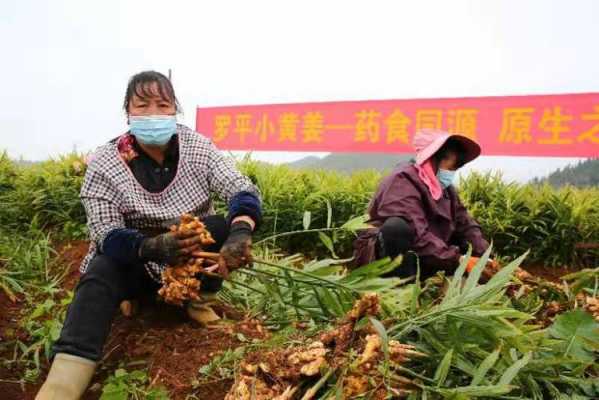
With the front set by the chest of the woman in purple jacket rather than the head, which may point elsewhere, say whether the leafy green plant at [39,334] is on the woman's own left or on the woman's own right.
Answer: on the woman's own right

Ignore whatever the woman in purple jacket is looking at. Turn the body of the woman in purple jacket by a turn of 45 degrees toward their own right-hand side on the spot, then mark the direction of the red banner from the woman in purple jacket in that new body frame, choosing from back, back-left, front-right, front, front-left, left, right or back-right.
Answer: back

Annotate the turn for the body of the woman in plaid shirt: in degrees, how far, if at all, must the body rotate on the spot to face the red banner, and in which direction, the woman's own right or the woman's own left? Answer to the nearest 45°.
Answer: approximately 135° to the woman's own left

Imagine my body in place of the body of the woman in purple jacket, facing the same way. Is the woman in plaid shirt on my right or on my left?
on my right

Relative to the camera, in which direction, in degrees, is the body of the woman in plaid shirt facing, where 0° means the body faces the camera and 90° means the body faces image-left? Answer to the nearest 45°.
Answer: approximately 0°

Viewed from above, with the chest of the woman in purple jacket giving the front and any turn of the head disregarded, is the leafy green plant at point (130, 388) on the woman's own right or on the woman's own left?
on the woman's own right

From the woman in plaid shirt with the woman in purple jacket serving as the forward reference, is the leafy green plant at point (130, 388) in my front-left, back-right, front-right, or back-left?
back-right

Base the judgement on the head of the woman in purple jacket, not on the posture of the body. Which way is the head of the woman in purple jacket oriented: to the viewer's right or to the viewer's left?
to the viewer's right
